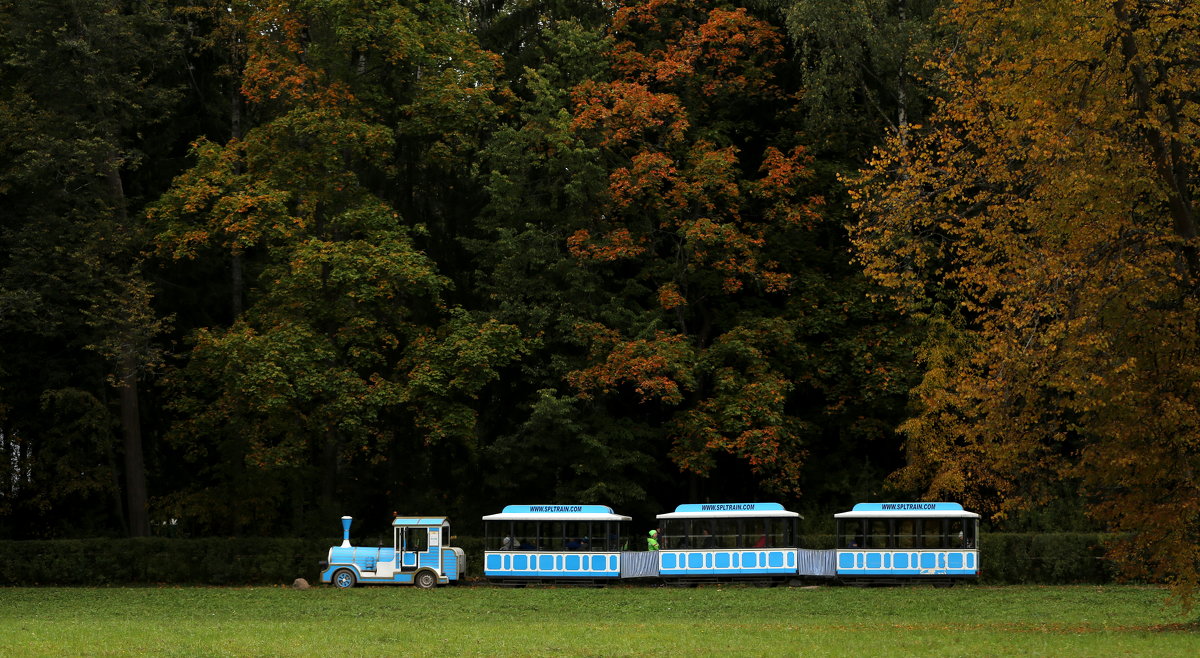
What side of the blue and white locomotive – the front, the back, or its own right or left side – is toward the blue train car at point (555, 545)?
back

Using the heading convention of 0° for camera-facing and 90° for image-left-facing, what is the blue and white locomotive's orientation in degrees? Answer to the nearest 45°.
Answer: approximately 90°

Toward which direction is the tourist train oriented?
to the viewer's left

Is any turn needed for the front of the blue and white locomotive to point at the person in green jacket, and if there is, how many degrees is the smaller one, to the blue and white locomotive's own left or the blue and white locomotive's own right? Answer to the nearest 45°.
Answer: approximately 180°

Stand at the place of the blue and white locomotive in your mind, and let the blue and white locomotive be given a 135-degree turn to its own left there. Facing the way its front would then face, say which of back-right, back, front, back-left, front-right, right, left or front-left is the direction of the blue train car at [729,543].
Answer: front-left
